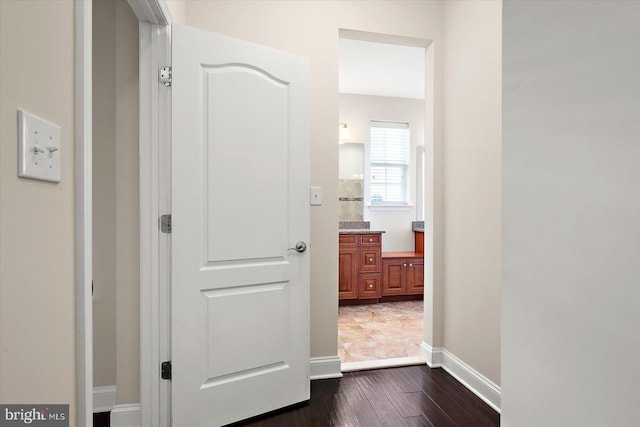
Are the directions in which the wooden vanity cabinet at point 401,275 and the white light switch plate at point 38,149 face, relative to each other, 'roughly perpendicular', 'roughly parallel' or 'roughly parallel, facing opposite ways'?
roughly perpendicular

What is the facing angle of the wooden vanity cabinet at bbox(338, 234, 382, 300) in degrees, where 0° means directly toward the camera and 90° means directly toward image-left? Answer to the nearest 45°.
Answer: approximately 0°

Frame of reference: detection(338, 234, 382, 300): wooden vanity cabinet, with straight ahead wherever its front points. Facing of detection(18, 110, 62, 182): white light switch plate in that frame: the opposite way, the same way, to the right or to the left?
to the left

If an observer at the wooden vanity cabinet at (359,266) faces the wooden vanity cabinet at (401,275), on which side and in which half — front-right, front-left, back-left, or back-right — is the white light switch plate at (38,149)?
back-right

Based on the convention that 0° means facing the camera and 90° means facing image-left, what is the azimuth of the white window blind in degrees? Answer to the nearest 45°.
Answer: approximately 0°

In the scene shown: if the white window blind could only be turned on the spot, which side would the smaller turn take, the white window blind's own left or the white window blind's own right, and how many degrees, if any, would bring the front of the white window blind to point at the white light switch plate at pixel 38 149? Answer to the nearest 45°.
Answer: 0° — it already faces it

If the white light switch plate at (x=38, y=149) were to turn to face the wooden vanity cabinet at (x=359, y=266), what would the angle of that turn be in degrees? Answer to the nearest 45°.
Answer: approximately 90° to its left

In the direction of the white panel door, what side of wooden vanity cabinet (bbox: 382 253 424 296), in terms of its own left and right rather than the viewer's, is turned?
front

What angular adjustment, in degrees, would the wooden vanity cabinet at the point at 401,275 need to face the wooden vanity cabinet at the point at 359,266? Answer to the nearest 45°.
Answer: approximately 45° to its right
